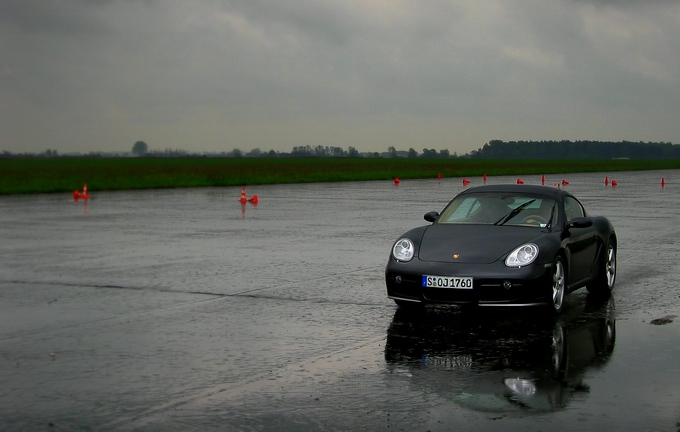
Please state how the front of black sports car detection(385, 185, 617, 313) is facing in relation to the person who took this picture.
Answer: facing the viewer and to the left of the viewer
